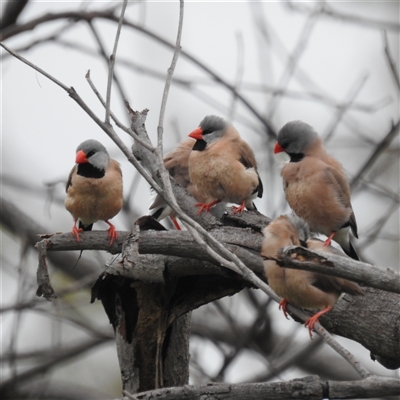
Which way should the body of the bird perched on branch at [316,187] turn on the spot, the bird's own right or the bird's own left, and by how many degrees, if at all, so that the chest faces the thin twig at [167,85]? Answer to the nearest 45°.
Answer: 0° — it already faces it

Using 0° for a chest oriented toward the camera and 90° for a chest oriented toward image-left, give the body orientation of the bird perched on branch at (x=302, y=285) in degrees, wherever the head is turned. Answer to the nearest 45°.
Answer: approximately 90°

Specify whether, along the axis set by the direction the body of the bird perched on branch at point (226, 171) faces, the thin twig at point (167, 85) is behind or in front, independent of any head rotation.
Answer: in front

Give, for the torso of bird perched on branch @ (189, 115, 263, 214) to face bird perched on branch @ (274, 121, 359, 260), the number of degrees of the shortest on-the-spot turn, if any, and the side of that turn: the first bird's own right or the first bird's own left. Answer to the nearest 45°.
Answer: approximately 90° to the first bird's own left

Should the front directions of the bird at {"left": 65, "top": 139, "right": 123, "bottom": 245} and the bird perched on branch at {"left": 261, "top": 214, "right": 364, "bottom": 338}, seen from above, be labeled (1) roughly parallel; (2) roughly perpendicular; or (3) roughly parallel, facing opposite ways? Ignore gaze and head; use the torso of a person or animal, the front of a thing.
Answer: roughly perpendicular

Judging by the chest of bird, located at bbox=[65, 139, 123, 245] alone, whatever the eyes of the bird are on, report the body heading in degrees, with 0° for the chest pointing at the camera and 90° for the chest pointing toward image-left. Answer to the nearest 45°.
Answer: approximately 0°

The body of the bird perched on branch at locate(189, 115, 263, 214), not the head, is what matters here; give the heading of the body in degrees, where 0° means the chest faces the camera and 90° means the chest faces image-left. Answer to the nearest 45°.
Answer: approximately 45°

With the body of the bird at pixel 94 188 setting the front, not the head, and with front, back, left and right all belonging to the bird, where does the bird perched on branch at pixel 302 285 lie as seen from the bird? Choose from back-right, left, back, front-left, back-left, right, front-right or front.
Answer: front-left

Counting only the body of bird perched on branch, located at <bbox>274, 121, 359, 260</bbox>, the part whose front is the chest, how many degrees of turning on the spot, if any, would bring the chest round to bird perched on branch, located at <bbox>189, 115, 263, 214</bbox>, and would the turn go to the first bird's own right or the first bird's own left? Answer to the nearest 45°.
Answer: approximately 90° to the first bird's own right

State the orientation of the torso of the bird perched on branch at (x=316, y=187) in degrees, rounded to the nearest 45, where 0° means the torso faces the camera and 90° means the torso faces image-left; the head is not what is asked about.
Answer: approximately 45°
